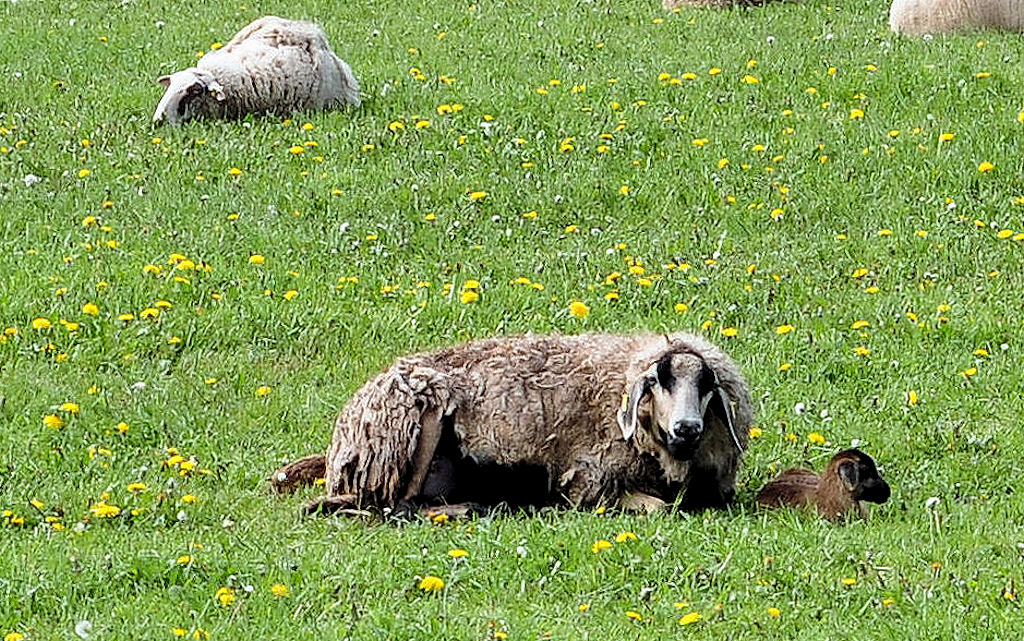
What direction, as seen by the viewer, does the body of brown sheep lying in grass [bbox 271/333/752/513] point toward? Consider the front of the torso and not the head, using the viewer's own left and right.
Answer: facing to the right of the viewer

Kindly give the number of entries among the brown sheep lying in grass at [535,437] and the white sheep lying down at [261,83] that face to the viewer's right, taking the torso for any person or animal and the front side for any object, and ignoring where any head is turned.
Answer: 1

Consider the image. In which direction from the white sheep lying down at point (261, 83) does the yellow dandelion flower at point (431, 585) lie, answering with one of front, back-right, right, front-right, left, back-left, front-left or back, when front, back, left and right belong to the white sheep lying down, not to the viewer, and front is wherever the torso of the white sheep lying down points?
left

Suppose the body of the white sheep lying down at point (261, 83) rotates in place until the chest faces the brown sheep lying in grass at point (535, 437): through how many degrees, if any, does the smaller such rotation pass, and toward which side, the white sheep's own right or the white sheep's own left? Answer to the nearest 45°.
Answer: approximately 90° to the white sheep's own left

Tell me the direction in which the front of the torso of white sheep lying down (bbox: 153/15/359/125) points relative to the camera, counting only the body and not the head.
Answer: to the viewer's left

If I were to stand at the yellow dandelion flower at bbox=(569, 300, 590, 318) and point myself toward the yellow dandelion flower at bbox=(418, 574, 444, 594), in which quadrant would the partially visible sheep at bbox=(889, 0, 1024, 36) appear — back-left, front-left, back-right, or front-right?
back-left

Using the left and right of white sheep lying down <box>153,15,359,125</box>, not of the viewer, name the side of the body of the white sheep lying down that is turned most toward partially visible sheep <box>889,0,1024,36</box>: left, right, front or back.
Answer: back

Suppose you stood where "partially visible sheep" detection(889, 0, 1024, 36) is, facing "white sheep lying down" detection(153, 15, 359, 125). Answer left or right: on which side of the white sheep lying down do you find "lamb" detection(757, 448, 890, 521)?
left

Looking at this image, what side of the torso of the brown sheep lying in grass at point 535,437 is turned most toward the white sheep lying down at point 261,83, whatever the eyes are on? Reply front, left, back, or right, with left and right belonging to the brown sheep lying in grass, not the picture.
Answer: left

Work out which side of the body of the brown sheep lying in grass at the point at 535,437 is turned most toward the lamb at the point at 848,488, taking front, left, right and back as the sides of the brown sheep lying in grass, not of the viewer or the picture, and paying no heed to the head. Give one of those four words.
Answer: front

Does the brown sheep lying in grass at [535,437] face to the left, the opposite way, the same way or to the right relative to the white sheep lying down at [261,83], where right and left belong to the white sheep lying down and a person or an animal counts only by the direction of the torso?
the opposite way

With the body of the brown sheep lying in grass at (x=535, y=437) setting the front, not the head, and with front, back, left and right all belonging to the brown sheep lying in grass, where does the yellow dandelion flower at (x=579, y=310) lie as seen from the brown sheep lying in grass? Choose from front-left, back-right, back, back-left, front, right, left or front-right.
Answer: left

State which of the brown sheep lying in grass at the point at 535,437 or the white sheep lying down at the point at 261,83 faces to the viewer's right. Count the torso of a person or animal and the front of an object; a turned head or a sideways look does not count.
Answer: the brown sheep lying in grass
